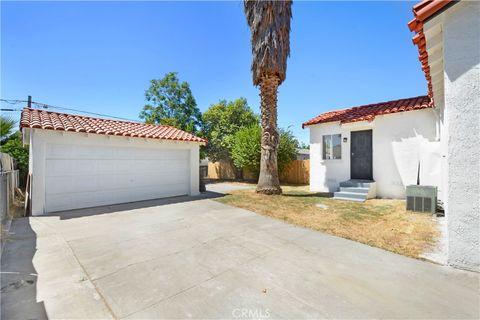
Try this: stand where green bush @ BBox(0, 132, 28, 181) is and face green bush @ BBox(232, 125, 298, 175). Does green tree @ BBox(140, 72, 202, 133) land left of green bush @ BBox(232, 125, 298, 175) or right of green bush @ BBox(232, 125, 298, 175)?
left

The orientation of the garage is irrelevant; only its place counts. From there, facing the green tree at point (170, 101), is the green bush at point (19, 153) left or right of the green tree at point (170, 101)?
left

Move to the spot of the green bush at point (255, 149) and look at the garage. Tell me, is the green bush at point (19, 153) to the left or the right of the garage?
right

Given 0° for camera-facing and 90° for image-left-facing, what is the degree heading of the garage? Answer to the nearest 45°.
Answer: approximately 315°

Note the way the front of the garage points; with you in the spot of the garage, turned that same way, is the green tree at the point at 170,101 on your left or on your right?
on your left

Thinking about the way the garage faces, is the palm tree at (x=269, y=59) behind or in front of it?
in front

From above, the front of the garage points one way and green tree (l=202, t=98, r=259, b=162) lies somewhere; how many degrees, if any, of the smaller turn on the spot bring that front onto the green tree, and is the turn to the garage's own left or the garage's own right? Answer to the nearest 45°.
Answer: approximately 90° to the garage's own left

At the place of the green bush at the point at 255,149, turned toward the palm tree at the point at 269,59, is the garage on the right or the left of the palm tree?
right

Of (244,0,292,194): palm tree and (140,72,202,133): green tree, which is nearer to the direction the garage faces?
the palm tree

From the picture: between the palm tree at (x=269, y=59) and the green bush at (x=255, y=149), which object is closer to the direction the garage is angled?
the palm tree
